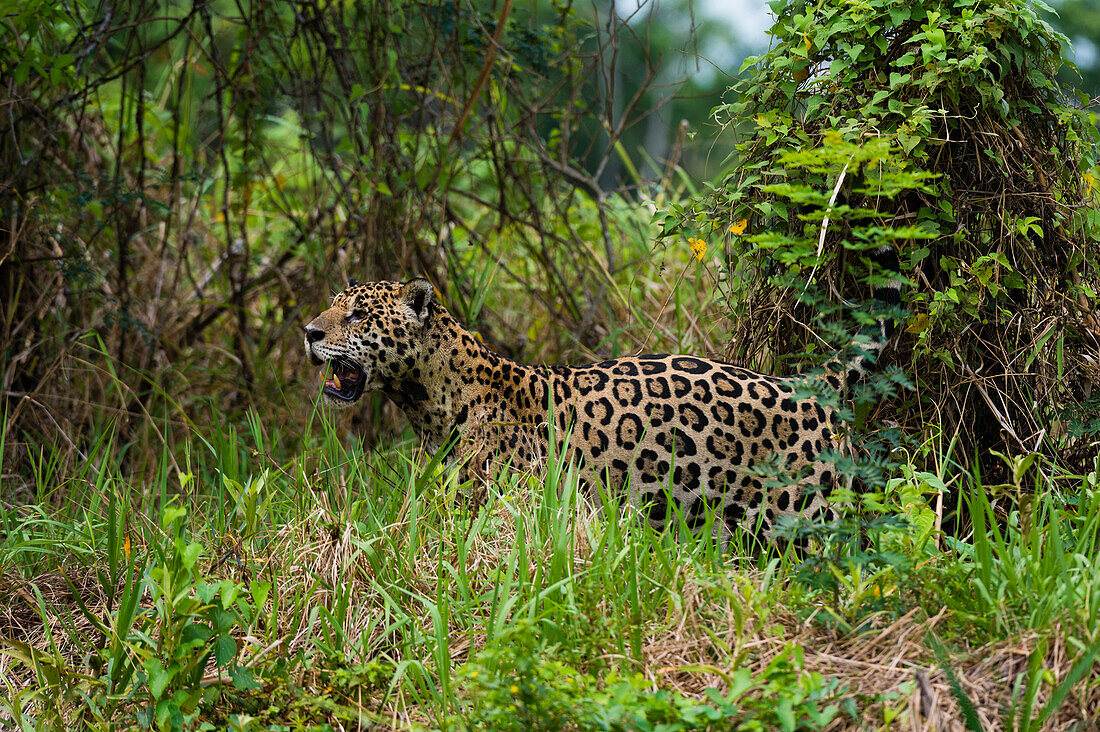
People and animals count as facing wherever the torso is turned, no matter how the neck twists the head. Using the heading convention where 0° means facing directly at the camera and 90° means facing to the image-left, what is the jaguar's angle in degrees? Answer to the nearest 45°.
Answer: approximately 90°

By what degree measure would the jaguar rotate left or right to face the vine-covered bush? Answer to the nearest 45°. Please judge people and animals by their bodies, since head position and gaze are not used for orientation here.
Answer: approximately 180°
